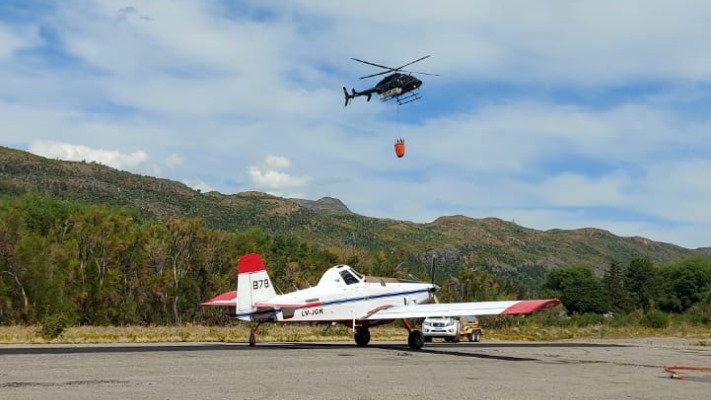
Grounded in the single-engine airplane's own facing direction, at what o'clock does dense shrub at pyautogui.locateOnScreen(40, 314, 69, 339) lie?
The dense shrub is roughly at 8 o'clock from the single-engine airplane.

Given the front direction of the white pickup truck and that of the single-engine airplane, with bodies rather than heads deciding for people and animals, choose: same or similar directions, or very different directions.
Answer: very different directions

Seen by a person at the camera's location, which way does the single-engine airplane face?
facing away from the viewer and to the right of the viewer

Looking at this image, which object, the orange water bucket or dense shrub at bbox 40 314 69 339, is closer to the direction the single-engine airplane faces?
the orange water bucket

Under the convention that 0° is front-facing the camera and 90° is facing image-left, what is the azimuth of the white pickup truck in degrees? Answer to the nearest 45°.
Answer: approximately 45°

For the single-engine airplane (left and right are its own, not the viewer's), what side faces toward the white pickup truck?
front

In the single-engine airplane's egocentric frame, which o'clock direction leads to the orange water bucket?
The orange water bucket is roughly at 11 o'clock from the single-engine airplane.
